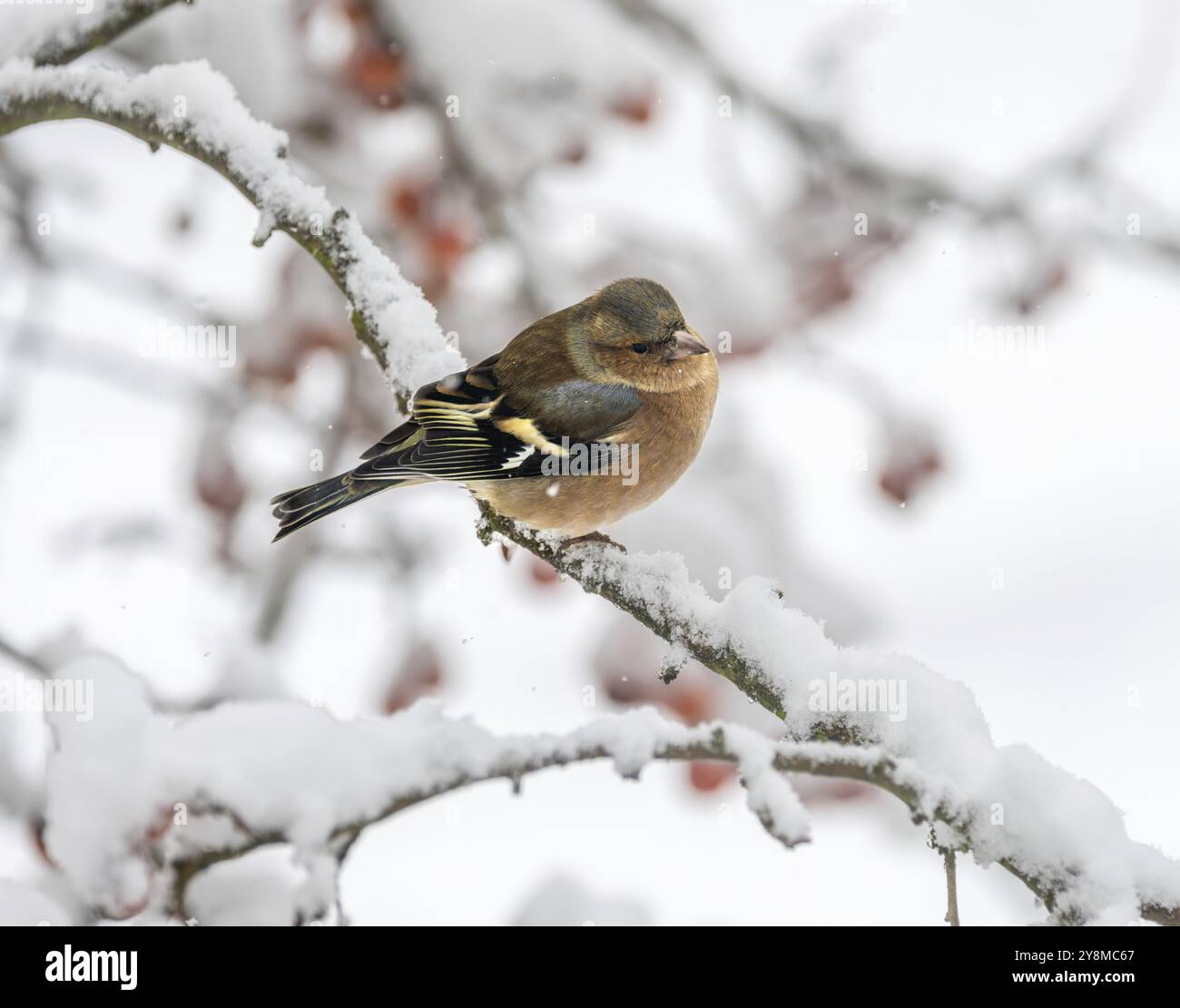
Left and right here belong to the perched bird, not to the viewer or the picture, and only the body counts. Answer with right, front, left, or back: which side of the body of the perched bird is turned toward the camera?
right

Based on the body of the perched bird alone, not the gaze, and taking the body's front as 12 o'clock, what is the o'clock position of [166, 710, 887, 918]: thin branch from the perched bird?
The thin branch is roughly at 3 o'clock from the perched bird.
